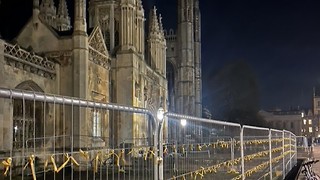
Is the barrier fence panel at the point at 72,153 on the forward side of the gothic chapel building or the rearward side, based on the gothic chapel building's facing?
on the forward side
